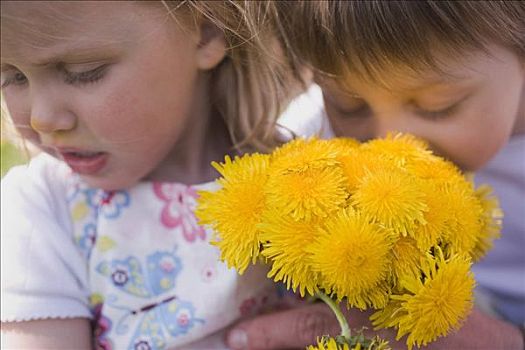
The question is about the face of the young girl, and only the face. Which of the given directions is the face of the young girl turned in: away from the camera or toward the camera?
toward the camera

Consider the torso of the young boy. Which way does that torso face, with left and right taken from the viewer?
facing the viewer and to the left of the viewer
